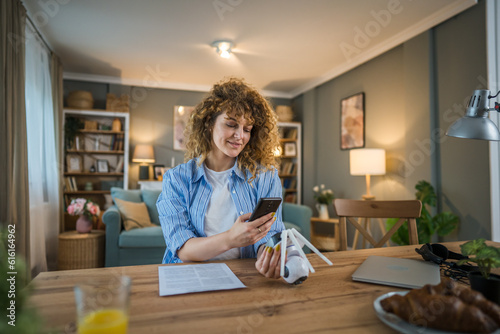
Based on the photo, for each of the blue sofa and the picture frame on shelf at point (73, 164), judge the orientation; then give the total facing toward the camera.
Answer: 2

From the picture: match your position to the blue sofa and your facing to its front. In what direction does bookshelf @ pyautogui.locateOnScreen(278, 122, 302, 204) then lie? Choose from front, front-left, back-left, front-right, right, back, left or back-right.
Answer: back-left

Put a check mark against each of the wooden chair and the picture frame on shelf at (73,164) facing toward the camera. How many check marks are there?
2

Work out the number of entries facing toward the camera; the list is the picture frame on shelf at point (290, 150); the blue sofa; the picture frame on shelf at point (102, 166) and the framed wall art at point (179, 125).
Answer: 4

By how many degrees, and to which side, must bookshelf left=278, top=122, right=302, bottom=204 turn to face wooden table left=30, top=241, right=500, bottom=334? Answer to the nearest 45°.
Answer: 0° — it already faces it

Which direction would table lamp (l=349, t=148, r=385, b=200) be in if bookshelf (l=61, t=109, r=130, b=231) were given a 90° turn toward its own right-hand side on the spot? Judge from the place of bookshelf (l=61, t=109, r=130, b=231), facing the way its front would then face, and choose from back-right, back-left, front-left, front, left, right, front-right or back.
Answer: back-left

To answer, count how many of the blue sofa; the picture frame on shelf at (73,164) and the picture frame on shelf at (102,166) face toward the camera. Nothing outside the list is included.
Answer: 3

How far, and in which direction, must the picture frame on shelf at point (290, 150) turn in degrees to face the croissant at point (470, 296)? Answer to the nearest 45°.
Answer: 0° — it already faces it

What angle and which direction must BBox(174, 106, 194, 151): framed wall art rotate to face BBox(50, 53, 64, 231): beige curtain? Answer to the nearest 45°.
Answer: approximately 45° to its right

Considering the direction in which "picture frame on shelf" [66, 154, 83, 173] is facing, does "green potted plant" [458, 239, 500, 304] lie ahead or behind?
ahead

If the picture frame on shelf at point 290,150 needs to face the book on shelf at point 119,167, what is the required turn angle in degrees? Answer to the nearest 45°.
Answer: approximately 90° to its right

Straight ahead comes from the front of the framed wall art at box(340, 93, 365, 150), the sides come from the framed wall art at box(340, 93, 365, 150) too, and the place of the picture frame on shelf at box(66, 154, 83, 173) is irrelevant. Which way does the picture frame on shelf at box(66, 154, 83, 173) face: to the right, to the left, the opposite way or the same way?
to the left

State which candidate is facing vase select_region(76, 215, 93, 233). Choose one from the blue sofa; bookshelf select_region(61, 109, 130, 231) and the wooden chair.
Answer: the bookshelf

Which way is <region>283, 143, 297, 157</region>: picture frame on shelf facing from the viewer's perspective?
toward the camera

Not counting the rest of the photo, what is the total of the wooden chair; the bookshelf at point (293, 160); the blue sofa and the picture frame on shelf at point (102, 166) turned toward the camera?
4

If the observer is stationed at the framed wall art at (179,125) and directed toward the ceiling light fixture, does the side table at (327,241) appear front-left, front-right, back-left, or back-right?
front-left

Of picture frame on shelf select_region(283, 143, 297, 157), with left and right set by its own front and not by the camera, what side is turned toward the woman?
front

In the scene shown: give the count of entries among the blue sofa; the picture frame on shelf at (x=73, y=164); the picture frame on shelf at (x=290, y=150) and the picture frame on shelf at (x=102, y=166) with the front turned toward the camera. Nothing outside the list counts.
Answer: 4
